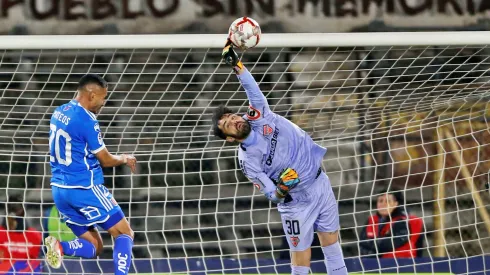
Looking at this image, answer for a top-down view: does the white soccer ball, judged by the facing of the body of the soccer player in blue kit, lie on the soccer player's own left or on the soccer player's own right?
on the soccer player's own right

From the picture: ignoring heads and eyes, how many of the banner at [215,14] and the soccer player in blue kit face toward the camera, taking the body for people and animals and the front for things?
1

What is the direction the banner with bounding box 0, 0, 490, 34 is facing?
toward the camera

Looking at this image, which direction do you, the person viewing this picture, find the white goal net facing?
facing the viewer

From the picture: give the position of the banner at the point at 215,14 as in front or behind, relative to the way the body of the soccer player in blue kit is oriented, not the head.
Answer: in front

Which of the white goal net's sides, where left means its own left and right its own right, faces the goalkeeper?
front

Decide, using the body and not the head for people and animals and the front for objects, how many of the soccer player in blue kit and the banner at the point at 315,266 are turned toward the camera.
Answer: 1

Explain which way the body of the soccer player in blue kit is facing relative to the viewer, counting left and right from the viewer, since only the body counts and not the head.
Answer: facing away from the viewer and to the right of the viewer

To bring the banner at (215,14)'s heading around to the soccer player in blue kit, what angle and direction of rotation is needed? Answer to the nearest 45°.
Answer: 0° — it already faces them

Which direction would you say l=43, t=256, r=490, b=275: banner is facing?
toward the camera
